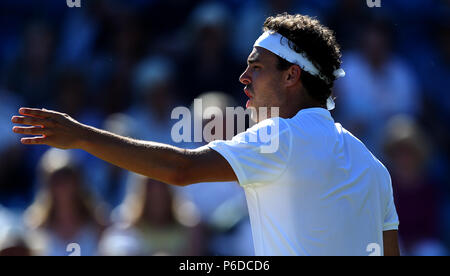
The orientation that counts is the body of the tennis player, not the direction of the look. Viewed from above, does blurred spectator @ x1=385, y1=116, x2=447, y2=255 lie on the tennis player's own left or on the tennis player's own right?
on the tennis player's own right

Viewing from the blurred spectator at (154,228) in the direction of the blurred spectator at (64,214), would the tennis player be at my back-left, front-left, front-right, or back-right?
back-left

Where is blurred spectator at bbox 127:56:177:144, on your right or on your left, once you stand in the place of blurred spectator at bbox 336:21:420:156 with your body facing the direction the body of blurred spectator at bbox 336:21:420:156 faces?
on your right

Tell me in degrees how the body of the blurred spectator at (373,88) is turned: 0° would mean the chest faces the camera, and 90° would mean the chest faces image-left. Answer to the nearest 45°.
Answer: approximately 0°

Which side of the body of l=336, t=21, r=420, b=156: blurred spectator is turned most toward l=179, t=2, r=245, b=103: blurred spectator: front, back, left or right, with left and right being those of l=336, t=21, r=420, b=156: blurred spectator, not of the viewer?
right

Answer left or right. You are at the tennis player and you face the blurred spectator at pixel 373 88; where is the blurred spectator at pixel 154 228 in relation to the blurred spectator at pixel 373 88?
left

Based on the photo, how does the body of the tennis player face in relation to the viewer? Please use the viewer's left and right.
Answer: facing away from the viewer and to the left of the viewer

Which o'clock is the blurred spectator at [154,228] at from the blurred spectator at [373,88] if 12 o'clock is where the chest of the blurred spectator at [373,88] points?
the blurred spectator at [154,228] is roughly at 2 o'clock from the blurred spectator at [373,88].

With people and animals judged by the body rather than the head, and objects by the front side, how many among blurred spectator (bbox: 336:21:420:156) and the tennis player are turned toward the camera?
1

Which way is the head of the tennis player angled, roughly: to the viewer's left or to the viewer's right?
to the viewer's left
